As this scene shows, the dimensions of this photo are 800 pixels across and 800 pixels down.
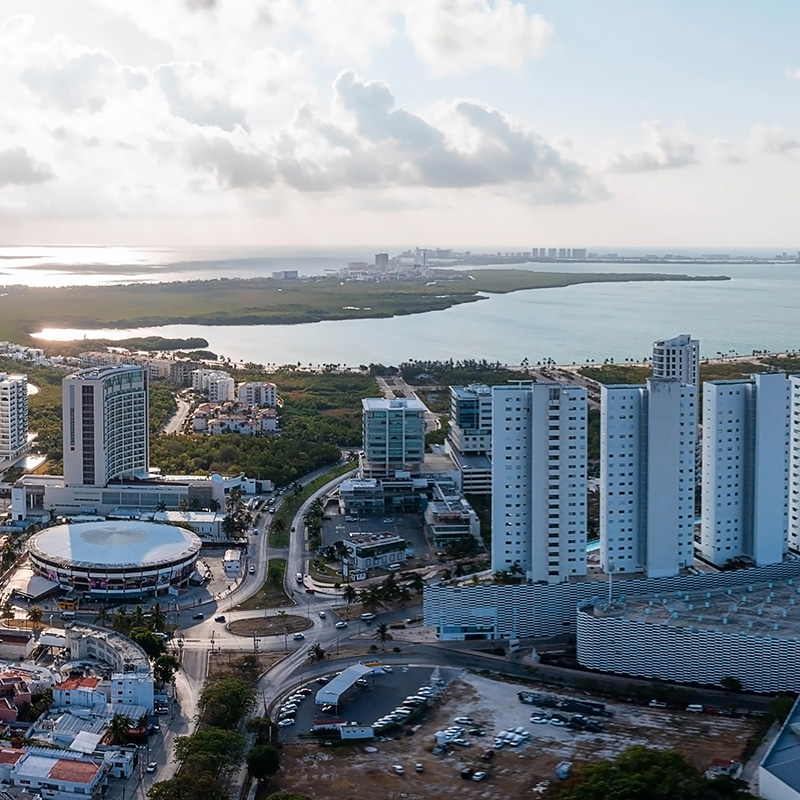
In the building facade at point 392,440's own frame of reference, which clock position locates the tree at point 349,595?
The tree is roughly at 12 o'clock from the building facade.

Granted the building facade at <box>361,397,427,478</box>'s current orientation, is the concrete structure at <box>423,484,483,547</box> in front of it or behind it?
in front

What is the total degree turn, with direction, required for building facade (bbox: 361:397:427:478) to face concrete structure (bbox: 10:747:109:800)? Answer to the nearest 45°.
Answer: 0° — it already faces it

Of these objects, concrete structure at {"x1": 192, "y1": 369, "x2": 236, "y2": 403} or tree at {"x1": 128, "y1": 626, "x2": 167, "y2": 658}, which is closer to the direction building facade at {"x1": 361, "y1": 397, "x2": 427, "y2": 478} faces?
the tree

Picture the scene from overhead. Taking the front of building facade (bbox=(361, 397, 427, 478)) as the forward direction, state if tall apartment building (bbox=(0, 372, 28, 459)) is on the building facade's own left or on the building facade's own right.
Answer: on the building facade's own right

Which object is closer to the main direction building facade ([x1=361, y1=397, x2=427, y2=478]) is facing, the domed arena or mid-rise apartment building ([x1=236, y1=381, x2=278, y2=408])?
the domed arena

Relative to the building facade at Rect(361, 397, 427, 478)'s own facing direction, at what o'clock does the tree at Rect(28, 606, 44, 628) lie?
The tree is roughly at 1 o'clock from the building facade.

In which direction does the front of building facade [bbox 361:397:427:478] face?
toward the camera

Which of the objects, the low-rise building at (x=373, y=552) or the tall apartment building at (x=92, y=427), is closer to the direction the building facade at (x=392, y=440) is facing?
the low-rise building

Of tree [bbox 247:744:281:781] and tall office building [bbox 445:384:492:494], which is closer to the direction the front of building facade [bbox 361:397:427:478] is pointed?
the tree

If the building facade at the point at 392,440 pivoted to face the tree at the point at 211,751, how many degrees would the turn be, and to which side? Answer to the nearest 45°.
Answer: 0° — it already faces it

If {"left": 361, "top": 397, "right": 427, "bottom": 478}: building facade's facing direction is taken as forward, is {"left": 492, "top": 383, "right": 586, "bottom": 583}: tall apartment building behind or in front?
in front

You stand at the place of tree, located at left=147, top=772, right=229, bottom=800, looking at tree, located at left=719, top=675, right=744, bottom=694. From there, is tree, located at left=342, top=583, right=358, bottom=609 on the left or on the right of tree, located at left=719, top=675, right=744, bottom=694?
left
